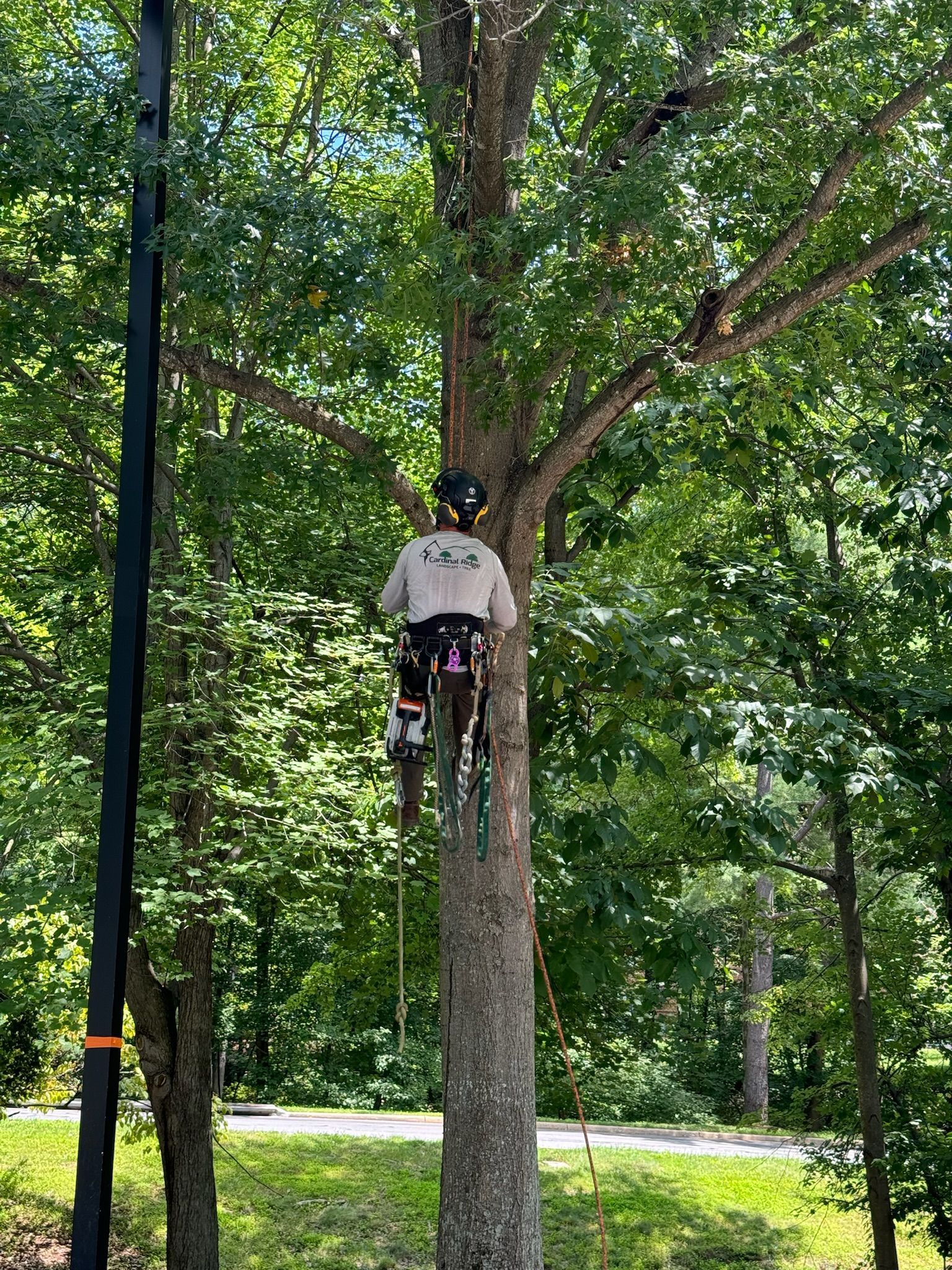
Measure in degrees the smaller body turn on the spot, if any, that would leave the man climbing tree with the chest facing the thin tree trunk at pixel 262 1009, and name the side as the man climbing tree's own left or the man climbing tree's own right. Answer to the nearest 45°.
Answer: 0° — they already face it

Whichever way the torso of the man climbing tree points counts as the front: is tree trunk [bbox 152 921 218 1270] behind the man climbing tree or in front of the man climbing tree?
in front

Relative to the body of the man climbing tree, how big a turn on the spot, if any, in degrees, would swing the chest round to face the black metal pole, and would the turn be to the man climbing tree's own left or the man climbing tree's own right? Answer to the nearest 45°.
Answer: approximately 135° to the man climbing tree's own left

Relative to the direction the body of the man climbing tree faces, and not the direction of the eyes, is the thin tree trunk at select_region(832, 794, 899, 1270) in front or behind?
in front

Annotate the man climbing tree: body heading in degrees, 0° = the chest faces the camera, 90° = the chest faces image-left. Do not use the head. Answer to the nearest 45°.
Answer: approximately 180°

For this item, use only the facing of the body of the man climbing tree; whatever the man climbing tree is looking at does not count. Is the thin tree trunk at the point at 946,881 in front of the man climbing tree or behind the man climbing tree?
in front
